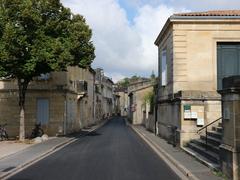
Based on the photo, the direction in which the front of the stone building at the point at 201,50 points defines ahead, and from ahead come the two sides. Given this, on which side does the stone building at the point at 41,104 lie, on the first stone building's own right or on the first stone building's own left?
on the first stone building's own right
